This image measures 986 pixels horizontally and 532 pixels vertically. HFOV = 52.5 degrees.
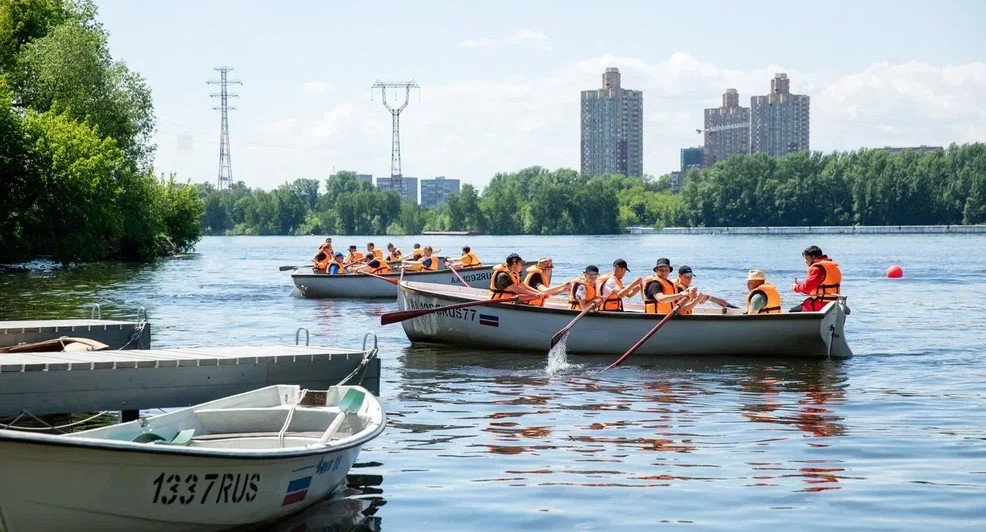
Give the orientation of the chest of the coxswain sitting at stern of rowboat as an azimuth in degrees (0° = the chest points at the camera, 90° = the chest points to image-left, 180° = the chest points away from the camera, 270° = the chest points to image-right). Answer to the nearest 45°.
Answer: approximately 90°

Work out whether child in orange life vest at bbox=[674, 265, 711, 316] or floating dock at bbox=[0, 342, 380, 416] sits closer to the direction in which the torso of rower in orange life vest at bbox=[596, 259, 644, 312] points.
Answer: the child in orange life vest

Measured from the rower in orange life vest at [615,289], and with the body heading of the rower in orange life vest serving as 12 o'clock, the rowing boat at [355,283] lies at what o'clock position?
The rowing boat is roughly at 8 o'clock from the rower in orange life vest.

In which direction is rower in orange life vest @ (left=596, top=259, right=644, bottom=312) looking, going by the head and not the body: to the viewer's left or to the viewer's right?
to the viewer's right

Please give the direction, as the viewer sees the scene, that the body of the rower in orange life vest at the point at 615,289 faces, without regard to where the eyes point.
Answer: to the viewer's right

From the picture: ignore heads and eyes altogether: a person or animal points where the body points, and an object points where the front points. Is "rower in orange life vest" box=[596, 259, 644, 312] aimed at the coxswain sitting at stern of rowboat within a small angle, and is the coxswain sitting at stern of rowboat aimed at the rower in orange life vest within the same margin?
yes

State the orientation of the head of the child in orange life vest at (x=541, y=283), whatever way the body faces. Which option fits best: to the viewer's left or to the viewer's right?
to the viewer's right

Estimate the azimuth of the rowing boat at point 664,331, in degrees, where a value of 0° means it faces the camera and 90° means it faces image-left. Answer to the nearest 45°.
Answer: approximately 90°

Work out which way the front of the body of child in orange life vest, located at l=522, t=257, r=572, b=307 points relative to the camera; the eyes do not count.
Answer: to the viewer's right
